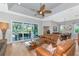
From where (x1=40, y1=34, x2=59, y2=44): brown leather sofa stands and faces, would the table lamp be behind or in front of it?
in front

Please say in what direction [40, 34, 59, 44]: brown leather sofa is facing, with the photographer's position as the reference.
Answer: facing the viewer and to the left of the viewer
